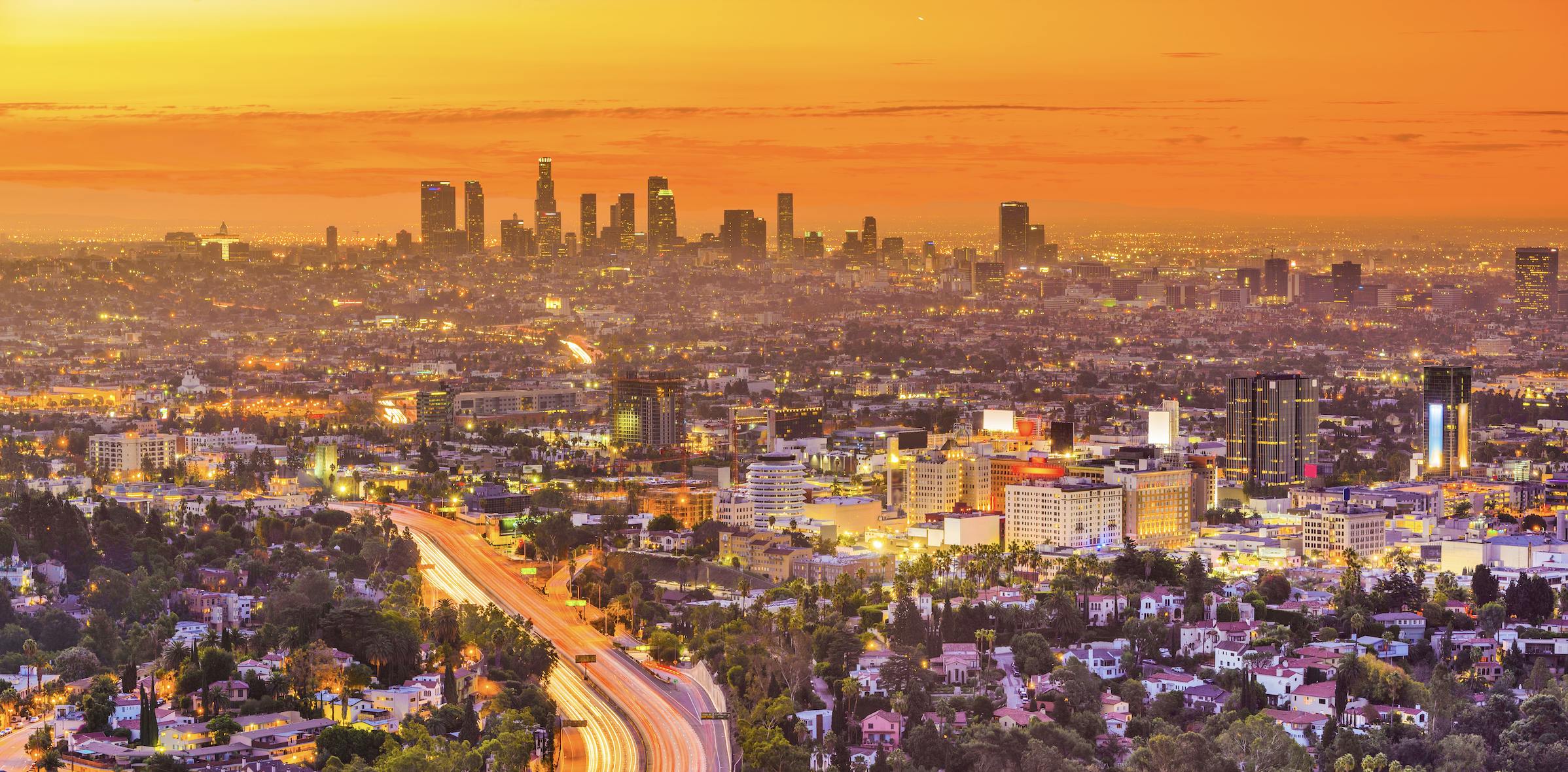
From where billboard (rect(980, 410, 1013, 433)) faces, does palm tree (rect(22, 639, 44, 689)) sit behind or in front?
in front

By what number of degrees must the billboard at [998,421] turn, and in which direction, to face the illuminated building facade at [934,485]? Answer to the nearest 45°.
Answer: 0° — it already faces it

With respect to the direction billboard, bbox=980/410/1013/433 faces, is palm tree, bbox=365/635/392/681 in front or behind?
in front

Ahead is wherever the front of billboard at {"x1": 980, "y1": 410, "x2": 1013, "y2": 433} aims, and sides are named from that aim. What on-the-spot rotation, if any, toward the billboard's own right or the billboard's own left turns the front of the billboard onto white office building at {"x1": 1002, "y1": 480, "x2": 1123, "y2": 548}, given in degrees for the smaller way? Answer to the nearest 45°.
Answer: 0° — it already faces it

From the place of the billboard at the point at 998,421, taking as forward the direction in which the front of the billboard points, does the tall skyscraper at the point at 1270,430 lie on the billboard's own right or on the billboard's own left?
on the billboard's own left

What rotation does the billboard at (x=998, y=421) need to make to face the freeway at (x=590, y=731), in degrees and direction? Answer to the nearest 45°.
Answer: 0° — it already faces it

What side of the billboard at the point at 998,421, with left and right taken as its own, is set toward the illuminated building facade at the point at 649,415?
right

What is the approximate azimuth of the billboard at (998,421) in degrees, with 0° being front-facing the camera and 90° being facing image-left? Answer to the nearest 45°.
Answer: approximately 0°

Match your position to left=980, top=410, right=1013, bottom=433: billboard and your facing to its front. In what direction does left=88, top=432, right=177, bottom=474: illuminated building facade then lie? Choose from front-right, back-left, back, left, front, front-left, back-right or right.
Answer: right

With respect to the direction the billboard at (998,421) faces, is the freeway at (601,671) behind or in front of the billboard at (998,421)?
in front

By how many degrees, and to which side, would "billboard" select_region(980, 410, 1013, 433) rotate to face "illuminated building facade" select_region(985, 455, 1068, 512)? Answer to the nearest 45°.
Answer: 0° — it already faces it
